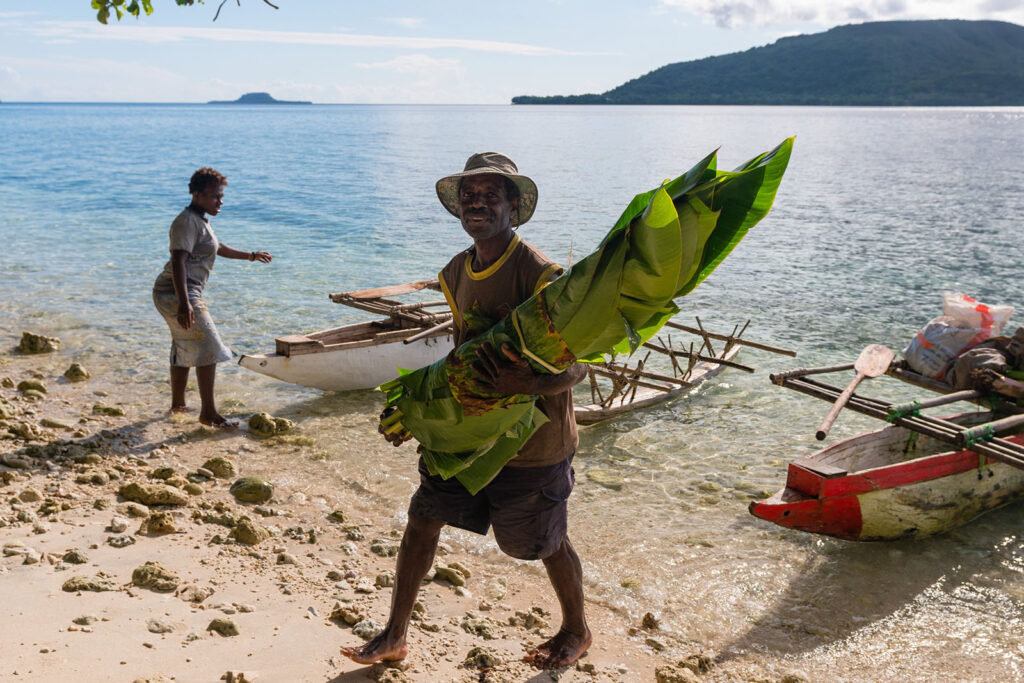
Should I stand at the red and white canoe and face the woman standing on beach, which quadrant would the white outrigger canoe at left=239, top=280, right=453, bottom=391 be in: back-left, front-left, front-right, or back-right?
front-right

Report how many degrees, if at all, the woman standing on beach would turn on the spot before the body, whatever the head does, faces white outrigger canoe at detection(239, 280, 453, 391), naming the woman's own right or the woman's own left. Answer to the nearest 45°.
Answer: approximately 45° to the woman's own left

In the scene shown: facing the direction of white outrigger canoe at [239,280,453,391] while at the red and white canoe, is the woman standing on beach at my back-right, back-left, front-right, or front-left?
front-left

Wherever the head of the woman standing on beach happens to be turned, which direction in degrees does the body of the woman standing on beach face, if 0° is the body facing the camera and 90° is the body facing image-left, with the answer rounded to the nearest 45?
approximately 270°

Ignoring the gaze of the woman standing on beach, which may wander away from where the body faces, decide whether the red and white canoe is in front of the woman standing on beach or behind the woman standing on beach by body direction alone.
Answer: in front

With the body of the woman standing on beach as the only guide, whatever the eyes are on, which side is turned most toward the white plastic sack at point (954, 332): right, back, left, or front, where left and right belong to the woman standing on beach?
front
